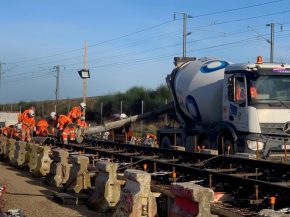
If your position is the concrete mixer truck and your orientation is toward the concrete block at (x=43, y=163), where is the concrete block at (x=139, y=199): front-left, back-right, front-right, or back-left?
front-left

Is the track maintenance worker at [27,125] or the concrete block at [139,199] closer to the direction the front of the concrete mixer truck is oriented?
the concrete block

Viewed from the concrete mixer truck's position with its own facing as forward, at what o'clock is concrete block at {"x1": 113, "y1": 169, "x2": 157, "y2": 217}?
The concrete block is roughly at 2 o'clock from the concrete mixer truck.

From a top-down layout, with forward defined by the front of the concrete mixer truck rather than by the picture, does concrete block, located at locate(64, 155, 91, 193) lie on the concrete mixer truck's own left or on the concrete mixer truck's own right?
on the concrete mixer truck's own right

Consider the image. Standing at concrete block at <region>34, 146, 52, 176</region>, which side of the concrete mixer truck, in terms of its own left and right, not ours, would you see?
right

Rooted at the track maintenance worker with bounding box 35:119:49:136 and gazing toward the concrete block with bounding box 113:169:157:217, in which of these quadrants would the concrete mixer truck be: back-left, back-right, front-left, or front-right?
front-left

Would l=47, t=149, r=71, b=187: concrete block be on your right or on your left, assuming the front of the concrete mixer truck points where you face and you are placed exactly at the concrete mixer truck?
on your right

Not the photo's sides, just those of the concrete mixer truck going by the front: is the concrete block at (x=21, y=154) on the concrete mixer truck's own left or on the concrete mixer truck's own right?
on the concrete mixer truck's own right

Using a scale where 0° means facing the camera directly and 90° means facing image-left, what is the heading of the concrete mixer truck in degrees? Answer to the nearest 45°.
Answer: approximately 315°

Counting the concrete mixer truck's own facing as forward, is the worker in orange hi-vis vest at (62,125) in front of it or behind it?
behind

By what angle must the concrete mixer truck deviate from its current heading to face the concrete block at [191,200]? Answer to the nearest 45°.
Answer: approximately 45° to its right

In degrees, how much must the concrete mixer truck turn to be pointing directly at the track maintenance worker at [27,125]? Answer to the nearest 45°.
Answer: approximately 180°
